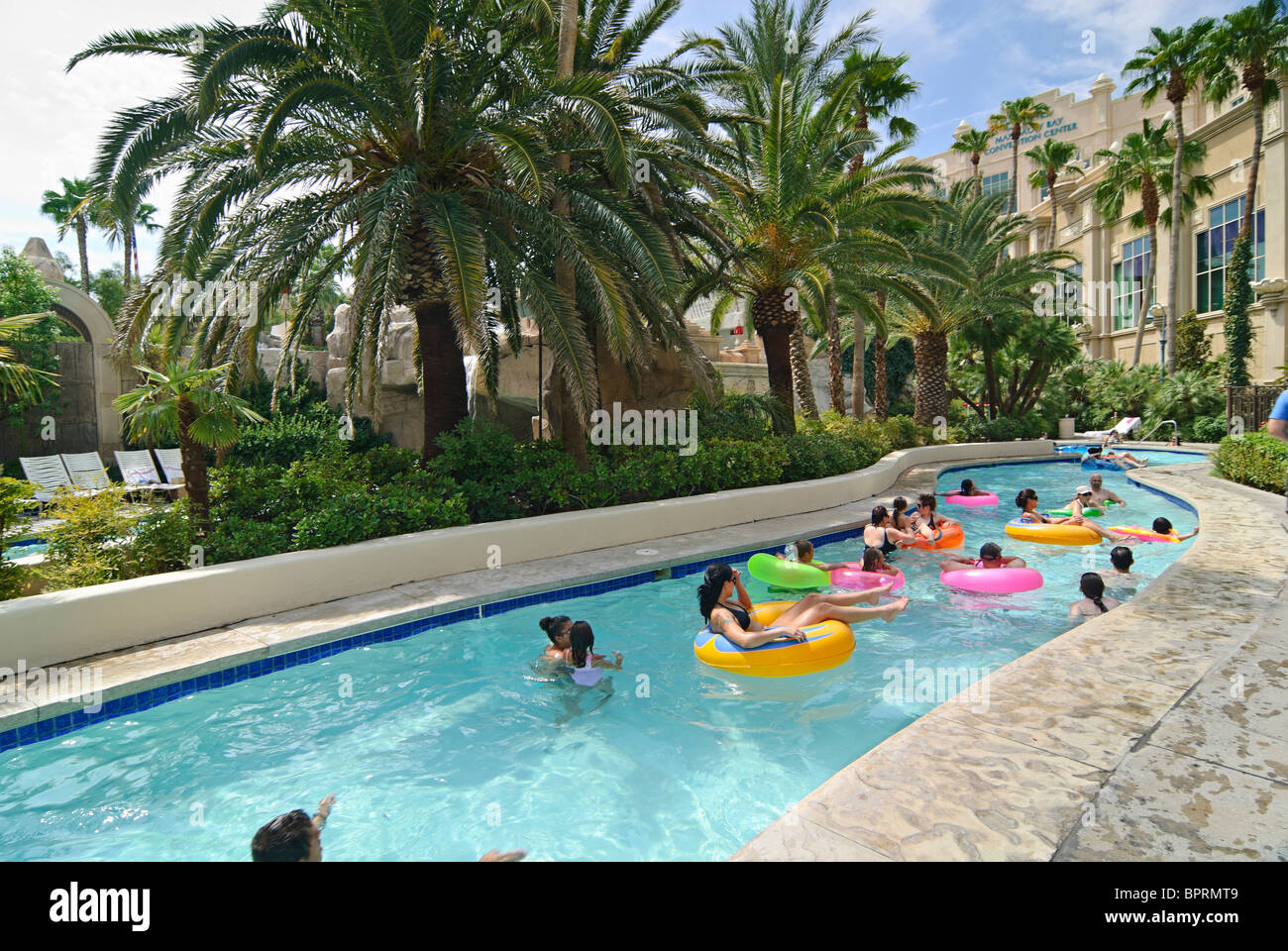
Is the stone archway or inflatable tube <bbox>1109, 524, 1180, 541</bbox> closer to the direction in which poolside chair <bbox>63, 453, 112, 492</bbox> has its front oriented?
the inflatable tube

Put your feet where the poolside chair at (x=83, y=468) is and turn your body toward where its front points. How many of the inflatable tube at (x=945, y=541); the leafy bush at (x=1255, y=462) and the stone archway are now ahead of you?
2

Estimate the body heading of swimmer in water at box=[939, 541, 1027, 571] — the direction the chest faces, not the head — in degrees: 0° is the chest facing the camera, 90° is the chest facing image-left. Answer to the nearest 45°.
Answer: approximately 0°

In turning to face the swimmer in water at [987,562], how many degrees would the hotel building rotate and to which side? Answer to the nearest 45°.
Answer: approximately 45° to its left

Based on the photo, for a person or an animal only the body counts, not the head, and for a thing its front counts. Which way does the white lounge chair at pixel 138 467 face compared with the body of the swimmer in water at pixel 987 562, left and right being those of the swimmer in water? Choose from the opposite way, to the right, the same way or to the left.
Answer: to the right

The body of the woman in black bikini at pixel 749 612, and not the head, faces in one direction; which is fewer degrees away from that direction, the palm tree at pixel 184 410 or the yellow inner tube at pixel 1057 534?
the yellow inner tube

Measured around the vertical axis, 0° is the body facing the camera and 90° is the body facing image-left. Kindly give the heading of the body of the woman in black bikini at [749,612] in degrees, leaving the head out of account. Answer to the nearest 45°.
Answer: approximately 270°
